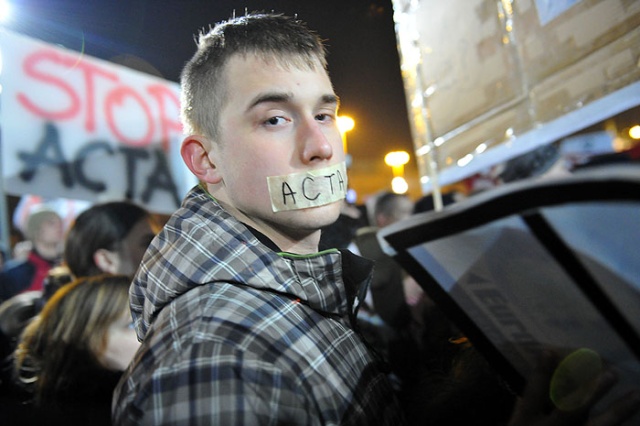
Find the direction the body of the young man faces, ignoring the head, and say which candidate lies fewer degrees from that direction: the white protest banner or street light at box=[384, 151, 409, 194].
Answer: the street light

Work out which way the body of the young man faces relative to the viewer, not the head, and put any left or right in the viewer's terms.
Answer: facing to the right of the viewer
